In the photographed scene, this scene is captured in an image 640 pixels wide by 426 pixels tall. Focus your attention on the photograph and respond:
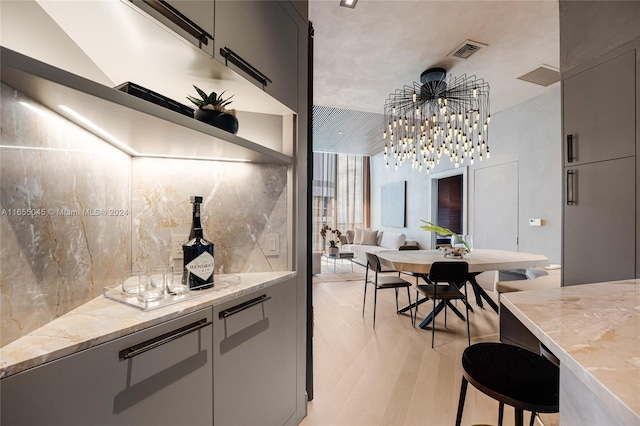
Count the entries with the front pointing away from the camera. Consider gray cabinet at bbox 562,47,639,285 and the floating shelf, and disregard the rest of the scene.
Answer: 0

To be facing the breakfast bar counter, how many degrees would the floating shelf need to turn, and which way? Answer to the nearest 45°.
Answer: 0° — it already faces it

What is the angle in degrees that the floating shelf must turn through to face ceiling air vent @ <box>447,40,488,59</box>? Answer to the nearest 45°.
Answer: approximately 45° to its left

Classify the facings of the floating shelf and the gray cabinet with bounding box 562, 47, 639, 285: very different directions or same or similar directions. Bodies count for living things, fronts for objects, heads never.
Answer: very different directions

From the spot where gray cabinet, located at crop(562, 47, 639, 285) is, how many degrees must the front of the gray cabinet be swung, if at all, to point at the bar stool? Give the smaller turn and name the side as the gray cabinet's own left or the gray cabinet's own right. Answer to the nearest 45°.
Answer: approximately 45° to the gray cabinet's own left

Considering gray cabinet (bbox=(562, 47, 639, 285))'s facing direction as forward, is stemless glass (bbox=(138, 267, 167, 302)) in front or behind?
in front

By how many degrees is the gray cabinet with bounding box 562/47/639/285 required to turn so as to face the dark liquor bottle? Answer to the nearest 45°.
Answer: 0° — it already faces it

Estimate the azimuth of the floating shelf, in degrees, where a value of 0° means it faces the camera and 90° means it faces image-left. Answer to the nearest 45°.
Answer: approximately 315°

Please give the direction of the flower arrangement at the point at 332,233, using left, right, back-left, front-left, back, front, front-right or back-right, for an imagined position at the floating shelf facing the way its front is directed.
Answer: left

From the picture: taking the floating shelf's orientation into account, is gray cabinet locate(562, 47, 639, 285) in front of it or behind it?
in front

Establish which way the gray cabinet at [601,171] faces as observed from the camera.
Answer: facing the viewer and to the left of the viewer

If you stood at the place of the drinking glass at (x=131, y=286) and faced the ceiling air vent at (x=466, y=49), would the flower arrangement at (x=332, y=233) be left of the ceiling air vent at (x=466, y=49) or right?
left

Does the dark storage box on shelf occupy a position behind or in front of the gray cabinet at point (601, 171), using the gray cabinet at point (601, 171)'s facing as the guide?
in front
